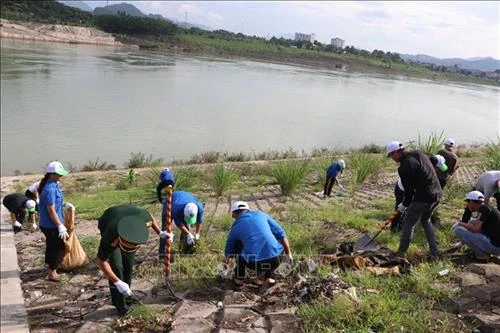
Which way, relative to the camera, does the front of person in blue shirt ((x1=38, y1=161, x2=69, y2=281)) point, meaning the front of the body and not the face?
to the viewer's right

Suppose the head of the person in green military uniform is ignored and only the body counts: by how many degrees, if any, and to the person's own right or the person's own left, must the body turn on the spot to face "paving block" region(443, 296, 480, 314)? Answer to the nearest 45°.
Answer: approximately 90° to the person's own left

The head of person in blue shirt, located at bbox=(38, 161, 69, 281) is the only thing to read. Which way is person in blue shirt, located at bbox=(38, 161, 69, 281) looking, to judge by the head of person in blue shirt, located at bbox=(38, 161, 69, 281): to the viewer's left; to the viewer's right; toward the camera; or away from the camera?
to the viewer's right

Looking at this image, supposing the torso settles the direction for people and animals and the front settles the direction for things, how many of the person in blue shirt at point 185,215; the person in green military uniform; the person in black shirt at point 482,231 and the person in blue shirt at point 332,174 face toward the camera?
2

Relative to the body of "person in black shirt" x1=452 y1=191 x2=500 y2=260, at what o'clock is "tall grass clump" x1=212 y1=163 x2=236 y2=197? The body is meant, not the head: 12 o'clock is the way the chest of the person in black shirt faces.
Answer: The tall grass clump is roughly at 1 o'clock from the person in black shirt.

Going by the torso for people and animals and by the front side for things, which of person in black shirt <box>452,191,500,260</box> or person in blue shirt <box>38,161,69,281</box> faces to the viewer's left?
the person in black shirt

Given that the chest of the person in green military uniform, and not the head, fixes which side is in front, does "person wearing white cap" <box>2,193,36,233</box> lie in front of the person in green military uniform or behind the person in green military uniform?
behind

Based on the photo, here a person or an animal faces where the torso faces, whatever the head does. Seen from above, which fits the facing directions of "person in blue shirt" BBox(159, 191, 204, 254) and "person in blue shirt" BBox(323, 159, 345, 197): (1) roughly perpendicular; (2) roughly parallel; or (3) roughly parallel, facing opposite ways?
roughly perpendicular

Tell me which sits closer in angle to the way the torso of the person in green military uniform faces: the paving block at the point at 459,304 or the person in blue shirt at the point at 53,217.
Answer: the paving block

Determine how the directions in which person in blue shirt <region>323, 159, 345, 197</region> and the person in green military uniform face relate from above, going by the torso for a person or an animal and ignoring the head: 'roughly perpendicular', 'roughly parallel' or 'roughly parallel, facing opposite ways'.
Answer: roughly perpendicular
